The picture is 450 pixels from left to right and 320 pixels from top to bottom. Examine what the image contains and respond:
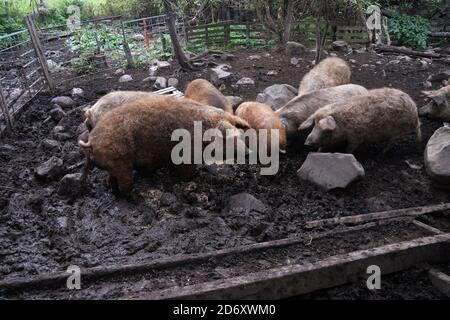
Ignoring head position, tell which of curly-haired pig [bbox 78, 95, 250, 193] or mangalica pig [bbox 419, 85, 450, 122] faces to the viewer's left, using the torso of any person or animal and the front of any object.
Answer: the mangalica pig

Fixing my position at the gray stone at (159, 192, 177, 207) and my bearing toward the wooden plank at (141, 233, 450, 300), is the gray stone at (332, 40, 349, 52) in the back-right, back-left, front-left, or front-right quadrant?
back-left

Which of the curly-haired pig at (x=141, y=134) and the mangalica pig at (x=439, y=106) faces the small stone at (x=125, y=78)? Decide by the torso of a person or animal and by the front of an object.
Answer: the mangalica pig

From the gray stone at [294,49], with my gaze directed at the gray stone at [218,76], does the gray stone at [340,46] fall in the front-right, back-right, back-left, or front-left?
back-left

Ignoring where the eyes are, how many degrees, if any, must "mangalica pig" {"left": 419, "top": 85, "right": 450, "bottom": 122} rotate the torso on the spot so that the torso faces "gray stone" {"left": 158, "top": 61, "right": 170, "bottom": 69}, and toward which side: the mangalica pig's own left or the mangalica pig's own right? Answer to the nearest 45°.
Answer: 0° — it already faces it

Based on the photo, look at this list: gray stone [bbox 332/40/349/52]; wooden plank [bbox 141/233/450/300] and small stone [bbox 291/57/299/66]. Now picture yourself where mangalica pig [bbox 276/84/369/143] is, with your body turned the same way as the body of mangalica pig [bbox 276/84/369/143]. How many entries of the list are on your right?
2

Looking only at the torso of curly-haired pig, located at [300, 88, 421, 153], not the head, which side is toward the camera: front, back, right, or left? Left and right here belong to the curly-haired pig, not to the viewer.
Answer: left

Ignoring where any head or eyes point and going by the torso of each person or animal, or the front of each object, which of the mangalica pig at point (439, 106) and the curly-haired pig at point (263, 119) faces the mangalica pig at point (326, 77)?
the mangalica pig at point (439, 106)

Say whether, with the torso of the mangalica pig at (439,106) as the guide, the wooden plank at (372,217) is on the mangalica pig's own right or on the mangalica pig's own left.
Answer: on the mangalica pig's own left

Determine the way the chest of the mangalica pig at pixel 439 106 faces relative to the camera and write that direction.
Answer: to the viewer's left

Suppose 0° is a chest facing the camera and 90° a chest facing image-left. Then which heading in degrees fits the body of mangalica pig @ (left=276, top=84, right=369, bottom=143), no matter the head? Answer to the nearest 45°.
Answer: approximately 90°

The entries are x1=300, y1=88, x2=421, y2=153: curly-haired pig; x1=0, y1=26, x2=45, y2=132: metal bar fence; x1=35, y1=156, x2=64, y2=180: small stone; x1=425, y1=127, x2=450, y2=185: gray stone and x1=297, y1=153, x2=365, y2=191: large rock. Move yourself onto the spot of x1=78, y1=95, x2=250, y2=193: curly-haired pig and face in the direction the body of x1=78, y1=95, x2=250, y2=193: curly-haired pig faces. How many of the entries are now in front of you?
3

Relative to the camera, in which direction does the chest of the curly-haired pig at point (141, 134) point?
to the viewer's right
